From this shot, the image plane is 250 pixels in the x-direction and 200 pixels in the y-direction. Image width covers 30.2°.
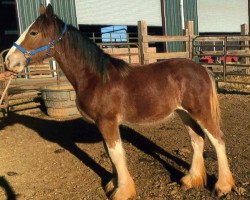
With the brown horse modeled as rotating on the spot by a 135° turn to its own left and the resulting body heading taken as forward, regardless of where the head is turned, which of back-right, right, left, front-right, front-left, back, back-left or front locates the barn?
back-left

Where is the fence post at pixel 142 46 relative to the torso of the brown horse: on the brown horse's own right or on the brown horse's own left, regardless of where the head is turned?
on the brown horse's own right

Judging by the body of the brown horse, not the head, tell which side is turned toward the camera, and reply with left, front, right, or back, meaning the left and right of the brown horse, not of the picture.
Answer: left
